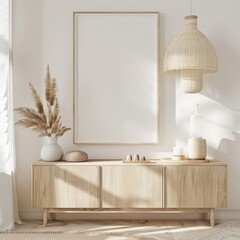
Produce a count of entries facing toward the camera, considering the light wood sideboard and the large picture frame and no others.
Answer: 2

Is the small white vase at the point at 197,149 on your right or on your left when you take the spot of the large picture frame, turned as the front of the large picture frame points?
on your left

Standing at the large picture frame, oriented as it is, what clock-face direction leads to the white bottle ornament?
The white bottle ornament is roughly at 9 o'clock from the large picture frame.

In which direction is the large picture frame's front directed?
toward the camera

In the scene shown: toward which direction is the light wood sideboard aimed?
toward the camera
